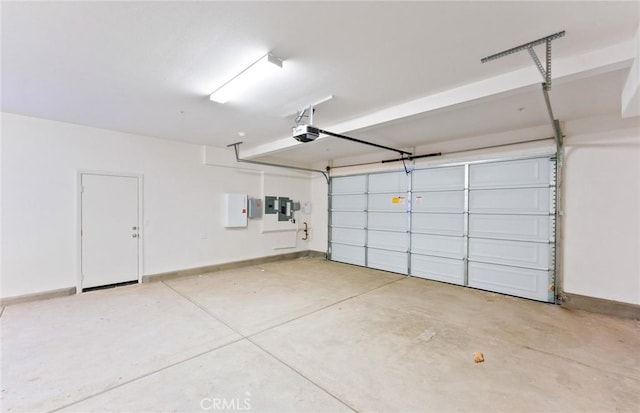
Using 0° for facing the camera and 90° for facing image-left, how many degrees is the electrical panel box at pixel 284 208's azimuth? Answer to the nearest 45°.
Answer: approximately 315°

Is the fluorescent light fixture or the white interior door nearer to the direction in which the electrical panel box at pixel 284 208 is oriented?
the fluorescent light fixture

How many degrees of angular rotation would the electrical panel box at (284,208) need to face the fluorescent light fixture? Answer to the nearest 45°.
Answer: approximately 45° to its right

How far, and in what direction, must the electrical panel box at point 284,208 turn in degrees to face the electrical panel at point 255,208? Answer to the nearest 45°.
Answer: approximately 90° to its right

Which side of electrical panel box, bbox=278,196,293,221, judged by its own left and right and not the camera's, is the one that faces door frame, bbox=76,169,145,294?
right

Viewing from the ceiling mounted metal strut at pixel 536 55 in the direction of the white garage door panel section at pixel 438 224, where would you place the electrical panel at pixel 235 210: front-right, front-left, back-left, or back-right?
front-left

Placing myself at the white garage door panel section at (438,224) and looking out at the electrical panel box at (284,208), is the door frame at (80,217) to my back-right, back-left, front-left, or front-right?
front-left

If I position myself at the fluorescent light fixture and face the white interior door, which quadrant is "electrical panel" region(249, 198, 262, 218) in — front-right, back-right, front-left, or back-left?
front-right

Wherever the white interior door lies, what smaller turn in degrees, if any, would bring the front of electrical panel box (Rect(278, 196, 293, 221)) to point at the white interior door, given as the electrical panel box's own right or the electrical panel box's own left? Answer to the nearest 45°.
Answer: approximately 90° to the electrical panel box's own right

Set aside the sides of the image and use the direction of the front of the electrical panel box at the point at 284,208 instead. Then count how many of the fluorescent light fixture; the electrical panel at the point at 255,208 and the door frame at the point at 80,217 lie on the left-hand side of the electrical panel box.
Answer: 0

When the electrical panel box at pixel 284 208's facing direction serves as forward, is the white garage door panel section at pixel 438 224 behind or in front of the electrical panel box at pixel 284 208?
in front

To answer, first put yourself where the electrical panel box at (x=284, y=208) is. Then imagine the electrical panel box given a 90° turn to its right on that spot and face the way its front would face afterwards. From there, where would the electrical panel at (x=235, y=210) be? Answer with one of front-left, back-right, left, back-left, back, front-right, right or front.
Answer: front

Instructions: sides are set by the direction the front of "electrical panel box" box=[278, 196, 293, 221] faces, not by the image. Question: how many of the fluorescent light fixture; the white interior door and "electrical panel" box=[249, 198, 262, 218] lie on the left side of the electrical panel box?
0

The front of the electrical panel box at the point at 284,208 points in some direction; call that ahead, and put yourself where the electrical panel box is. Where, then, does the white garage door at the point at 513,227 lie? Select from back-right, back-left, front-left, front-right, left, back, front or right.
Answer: front

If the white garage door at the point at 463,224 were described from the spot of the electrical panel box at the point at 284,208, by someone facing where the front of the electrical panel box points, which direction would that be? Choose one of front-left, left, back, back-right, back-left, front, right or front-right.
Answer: front

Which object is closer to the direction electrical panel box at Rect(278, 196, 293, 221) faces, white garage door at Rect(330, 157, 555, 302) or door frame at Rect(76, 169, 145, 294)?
the white garage door
